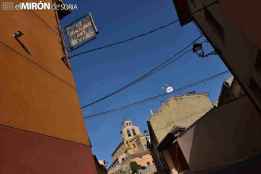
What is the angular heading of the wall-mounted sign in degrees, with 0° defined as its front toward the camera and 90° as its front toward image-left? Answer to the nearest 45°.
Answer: approximately 0°
